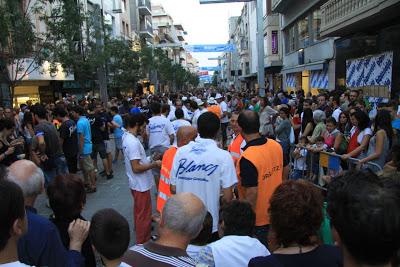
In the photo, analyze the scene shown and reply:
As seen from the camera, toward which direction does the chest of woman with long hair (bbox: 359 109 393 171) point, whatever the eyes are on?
to the viewer's left

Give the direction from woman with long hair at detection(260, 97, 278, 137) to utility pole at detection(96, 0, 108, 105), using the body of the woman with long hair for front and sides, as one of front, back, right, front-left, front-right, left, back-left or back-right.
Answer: right

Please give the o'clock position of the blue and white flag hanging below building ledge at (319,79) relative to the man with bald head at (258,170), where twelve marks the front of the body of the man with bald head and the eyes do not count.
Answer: The blue and white flag hanging below building ledge is roughly at 2 o'clock from the man with bald head.

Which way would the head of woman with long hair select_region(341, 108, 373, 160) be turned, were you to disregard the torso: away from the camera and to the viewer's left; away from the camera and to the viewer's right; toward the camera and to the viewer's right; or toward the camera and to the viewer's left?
toward the camera and to the viewer's left

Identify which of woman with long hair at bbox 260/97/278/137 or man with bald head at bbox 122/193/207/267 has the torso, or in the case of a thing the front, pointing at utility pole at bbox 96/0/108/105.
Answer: the man with bald head

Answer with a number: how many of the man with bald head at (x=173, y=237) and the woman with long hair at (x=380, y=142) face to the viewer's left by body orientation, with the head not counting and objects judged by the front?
1

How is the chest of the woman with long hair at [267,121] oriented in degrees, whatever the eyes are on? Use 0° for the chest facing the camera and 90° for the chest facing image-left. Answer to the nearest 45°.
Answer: approximately 45°

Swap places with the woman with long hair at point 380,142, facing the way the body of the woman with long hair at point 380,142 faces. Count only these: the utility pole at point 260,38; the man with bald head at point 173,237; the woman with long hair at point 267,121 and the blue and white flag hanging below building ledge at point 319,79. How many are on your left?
1

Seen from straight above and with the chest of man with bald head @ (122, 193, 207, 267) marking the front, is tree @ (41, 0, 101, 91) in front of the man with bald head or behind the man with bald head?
in front

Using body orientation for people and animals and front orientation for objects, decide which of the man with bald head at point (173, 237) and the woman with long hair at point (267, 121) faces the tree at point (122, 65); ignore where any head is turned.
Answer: the man with bald head

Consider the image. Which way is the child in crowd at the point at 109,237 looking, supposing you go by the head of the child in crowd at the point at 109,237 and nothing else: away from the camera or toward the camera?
away from the camera

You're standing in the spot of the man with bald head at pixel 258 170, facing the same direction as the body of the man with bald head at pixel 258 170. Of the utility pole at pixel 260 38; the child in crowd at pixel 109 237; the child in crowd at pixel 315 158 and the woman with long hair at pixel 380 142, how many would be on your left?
1

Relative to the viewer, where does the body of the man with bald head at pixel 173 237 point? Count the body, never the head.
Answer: away from the camera

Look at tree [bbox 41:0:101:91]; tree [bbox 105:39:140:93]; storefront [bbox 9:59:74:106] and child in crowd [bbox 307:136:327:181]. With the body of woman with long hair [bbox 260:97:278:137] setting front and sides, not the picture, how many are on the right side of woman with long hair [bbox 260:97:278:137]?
3

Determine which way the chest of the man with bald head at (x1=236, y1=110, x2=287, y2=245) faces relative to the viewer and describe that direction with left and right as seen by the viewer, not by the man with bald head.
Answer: facing away from the viewer and to the left of the viewer

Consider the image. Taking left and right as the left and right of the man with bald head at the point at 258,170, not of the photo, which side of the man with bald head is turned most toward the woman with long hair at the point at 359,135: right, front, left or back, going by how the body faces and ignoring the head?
right
